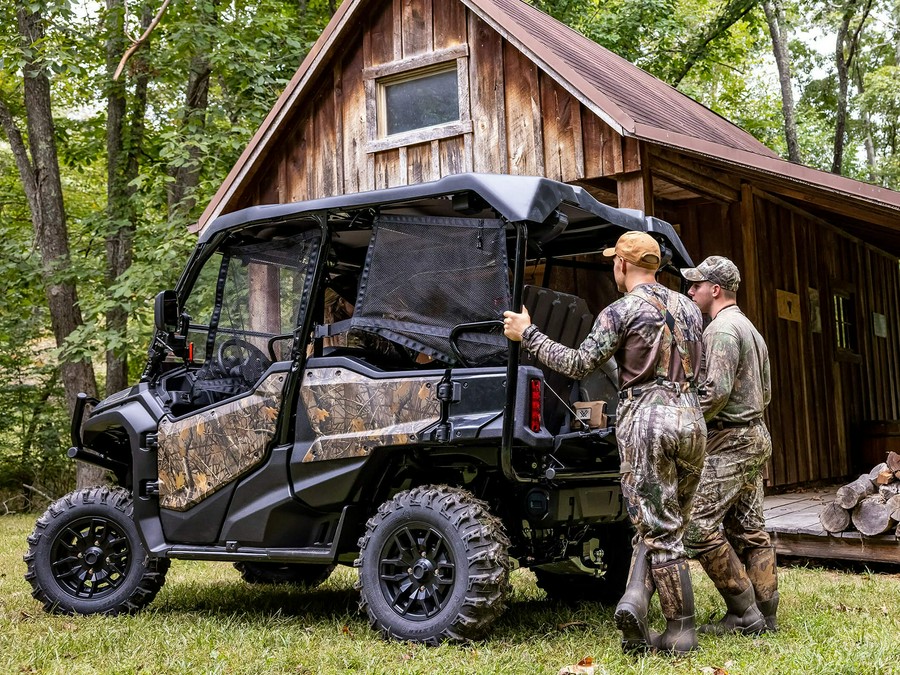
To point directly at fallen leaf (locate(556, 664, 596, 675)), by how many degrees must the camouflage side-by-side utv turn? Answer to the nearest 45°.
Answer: approximately 180°

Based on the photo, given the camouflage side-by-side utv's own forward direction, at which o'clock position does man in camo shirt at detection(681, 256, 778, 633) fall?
The man in camo shirt is roughly at 5 o'clock from the camouflage side-by-side utv.

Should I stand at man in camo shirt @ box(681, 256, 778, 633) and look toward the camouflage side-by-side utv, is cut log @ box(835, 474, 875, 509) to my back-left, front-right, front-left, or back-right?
back-right

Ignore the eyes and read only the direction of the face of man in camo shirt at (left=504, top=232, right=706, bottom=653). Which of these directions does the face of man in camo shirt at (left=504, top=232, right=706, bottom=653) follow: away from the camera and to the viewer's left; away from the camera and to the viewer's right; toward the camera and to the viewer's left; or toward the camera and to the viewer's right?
away from the camera and to the viewer's left

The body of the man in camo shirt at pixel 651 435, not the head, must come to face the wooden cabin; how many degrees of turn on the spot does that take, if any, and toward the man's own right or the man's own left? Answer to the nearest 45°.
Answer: approximately 45° to the man's own right

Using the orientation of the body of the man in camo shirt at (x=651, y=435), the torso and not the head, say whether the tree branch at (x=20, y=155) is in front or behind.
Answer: in front

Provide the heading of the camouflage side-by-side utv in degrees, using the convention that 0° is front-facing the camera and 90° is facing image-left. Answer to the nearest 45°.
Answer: approximately 135°

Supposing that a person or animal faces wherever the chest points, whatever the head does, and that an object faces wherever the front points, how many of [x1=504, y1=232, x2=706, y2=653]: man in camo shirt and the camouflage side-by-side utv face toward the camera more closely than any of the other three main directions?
0

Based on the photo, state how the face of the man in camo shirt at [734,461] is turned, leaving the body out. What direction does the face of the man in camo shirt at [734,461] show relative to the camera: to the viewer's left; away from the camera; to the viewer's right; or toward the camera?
to the viewer's left

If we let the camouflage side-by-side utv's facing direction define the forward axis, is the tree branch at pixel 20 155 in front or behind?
in front

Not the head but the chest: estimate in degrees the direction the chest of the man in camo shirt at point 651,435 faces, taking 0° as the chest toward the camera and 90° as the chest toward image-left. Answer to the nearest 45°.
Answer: approximately 135°

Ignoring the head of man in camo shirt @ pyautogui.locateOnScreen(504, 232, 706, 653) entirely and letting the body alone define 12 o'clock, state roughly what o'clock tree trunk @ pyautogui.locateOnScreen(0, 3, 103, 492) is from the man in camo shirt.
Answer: The tree trunk is roughly at 12 o'clock from the man in camo shirt.

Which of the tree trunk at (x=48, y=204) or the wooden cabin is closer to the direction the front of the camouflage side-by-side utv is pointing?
the tree trunk

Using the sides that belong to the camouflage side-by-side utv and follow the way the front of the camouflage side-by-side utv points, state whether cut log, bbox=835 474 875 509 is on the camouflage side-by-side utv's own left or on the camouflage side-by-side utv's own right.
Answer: on the camouflage side-by-side utv's own right

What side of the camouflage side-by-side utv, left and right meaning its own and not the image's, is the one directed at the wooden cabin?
right
